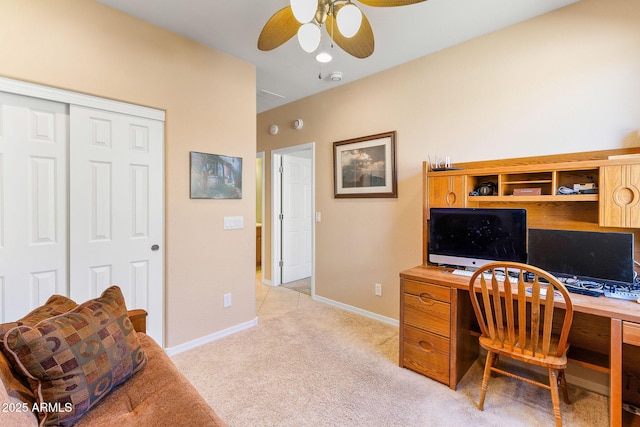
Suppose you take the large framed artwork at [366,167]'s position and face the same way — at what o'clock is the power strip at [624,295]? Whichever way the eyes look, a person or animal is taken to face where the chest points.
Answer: The power strip is roughly at 9 o'clock from the large framed artwork.

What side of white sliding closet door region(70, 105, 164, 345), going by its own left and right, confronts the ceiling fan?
front

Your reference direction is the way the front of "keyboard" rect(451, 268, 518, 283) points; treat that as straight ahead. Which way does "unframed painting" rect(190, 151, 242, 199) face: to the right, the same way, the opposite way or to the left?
to the left

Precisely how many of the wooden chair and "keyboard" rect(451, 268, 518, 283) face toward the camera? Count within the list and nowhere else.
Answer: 1

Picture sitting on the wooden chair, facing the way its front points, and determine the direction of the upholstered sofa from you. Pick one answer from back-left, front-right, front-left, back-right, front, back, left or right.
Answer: back

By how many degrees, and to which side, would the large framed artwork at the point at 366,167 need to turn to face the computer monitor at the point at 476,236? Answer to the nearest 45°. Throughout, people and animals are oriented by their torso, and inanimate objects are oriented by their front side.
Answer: approximately 90° to its left

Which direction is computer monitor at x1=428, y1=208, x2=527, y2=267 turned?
toward the camera

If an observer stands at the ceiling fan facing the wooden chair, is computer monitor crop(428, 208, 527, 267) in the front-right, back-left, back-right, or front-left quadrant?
front-left

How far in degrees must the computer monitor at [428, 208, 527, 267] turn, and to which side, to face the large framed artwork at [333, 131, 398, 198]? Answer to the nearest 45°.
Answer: approximately 135° to its right

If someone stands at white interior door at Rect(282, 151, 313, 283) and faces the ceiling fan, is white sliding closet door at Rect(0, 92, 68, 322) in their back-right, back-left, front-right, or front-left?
front-right

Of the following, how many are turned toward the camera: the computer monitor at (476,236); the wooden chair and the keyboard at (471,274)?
2

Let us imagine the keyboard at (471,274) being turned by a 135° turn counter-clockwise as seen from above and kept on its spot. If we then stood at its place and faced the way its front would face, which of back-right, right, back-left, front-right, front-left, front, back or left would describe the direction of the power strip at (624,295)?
front-right

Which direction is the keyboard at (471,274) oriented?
toward the camera

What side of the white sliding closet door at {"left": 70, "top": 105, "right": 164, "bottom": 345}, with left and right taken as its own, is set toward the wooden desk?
front

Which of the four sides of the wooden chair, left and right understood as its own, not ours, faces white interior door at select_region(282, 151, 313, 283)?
left

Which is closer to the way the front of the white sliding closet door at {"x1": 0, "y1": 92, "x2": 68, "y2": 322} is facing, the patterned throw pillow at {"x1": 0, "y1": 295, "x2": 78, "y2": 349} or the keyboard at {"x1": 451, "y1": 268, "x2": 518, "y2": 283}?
the patterned throw pillow

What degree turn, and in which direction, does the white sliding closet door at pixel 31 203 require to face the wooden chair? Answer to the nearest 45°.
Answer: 0° — it already faces it

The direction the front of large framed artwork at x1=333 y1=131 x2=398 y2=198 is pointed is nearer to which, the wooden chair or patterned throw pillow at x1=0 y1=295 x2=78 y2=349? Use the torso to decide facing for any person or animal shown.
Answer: the patterned throw pillow

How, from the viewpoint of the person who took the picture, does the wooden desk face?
facing the viewer and to the left of the viewer
